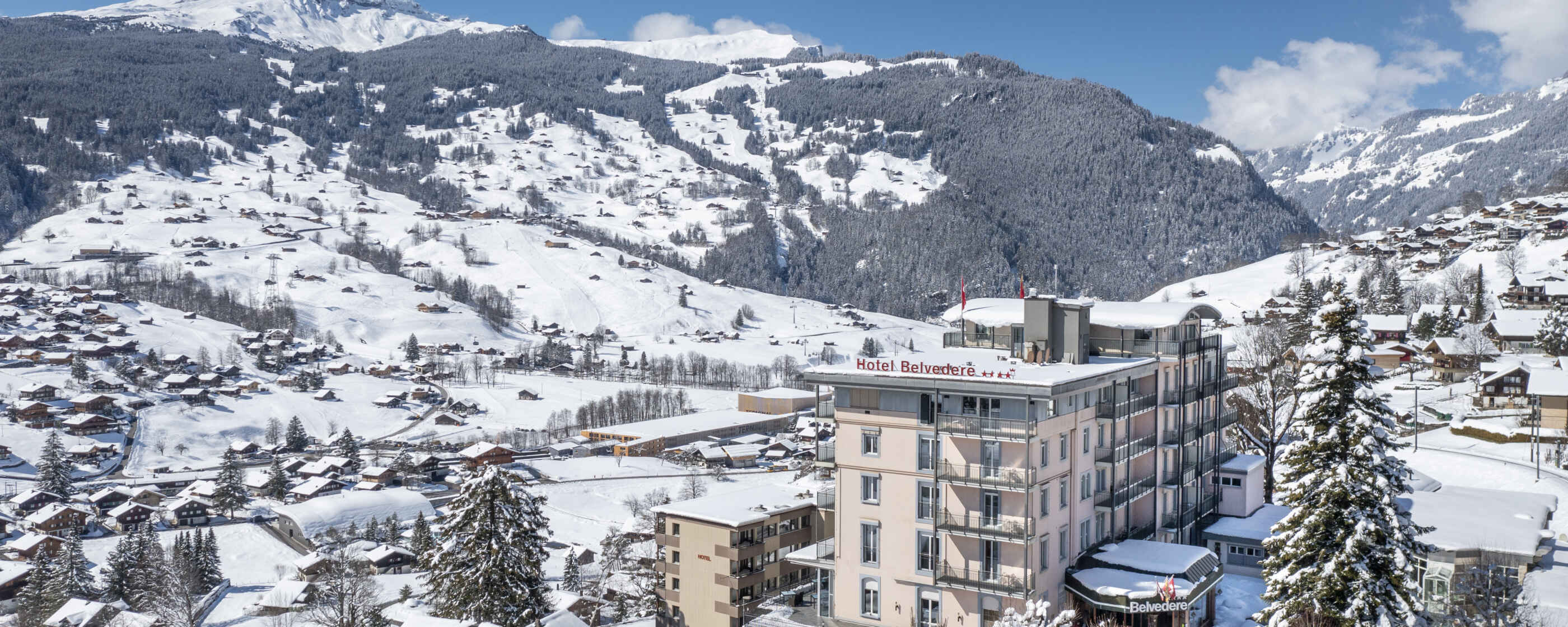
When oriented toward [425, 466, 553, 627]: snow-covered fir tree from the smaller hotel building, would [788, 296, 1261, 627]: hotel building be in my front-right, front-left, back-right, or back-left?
back-left
